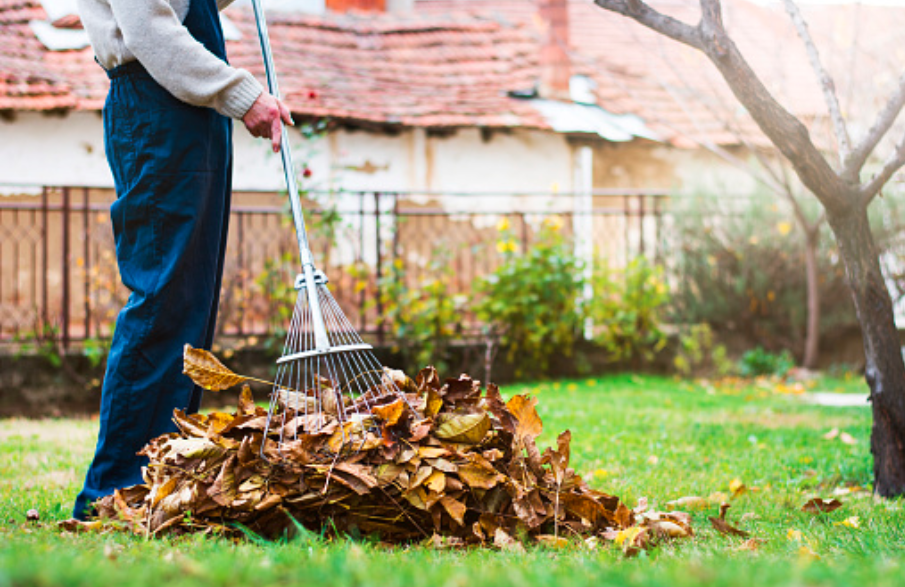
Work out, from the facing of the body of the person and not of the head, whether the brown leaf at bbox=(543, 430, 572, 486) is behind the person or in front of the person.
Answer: in front

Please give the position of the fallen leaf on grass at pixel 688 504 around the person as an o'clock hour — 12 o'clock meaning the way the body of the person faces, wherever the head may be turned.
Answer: The fallen leaf on grass is roughly at 12 o'clock from the person.

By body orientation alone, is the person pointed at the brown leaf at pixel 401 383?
yes

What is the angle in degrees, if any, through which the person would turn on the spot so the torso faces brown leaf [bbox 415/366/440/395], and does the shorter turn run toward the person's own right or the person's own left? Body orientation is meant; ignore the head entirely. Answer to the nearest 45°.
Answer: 0° — they already face it

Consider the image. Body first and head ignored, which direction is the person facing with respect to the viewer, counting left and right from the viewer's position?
facing to the right of the viewer

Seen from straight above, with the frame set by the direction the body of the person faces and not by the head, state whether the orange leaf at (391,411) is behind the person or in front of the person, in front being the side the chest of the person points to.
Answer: in front

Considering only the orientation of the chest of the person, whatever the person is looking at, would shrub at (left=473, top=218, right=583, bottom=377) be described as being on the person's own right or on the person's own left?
on the person's own left

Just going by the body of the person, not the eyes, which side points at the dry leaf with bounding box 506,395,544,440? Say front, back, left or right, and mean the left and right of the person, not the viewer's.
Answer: front

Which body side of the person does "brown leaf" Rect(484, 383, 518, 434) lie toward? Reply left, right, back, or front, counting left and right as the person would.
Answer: front

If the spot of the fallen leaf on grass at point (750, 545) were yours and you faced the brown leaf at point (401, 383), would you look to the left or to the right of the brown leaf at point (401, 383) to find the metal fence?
right

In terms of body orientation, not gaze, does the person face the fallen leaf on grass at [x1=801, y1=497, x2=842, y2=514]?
yes

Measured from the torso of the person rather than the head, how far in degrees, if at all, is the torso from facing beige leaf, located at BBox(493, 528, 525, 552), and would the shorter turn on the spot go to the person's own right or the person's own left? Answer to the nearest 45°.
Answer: approximately 45° to the person's own right

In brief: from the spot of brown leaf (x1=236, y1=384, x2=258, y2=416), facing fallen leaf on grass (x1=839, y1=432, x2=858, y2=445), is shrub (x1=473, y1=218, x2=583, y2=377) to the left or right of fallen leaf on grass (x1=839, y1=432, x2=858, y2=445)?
left

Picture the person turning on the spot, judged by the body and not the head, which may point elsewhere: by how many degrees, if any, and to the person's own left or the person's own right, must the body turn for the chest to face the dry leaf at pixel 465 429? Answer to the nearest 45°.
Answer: approximately 45° to the person's own right
